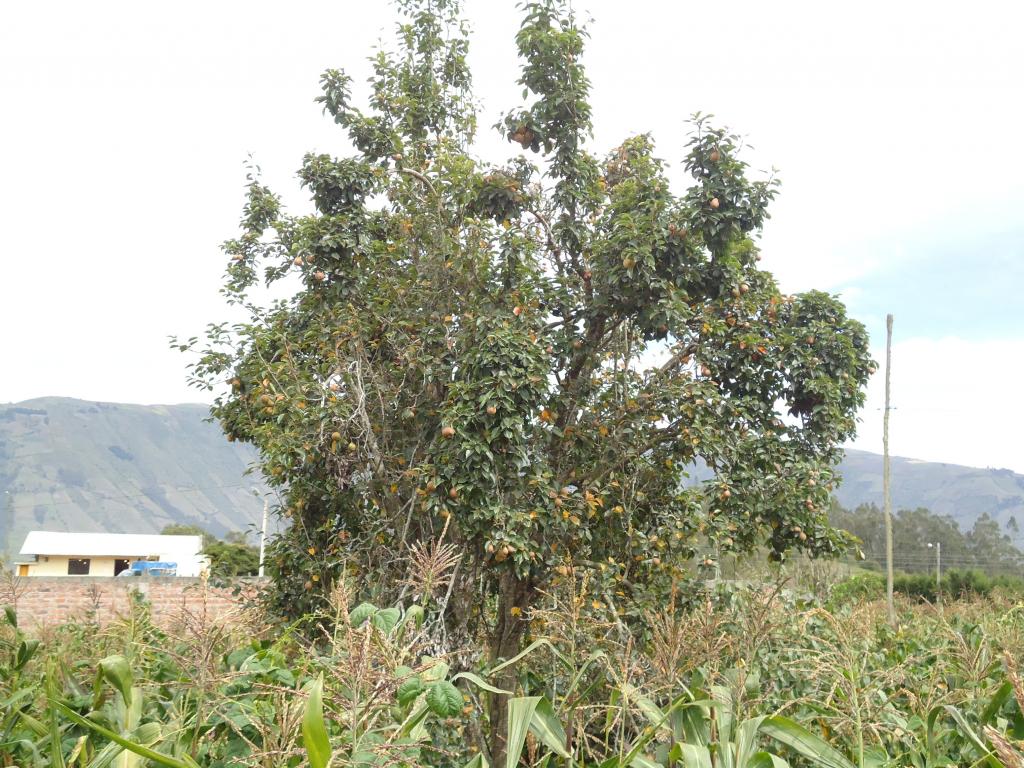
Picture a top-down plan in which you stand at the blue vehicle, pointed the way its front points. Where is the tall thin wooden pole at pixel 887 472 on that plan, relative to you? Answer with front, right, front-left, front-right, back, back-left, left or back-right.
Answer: back-left

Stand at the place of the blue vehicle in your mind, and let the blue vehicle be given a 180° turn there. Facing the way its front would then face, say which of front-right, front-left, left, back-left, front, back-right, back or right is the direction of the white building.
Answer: left

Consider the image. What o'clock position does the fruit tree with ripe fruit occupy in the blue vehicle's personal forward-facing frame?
The fruit tree with ripe fruit is roughly at 9 o'clock from the blue vehicle.

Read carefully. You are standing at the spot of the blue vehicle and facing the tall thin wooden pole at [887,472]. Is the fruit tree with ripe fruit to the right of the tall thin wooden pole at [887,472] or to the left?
right

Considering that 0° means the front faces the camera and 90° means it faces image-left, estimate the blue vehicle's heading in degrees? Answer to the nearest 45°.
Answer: approximately 90°
